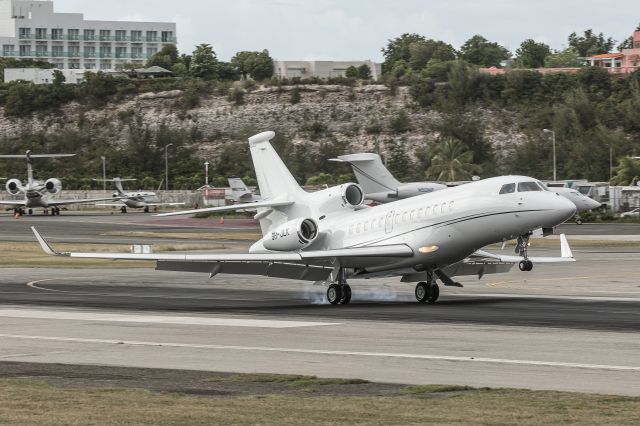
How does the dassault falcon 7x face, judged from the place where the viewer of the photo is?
facing the viewer and to the right of the viewer
